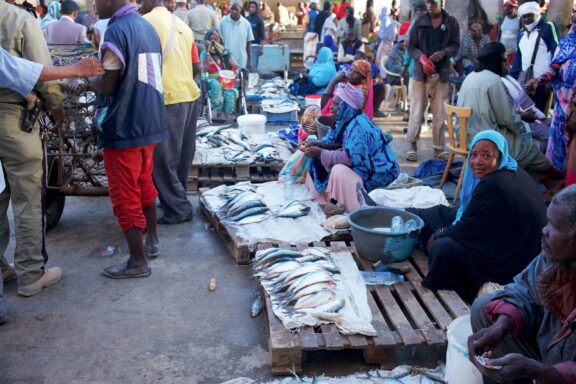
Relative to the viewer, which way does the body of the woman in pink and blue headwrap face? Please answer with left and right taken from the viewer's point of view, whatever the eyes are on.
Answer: facing to the left of the viewer

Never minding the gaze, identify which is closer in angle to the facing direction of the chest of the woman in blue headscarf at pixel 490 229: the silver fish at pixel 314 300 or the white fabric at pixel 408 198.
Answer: the silver fish

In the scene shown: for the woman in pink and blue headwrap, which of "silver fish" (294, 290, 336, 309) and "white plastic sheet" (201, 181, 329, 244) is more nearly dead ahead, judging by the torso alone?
the white plastic sheet

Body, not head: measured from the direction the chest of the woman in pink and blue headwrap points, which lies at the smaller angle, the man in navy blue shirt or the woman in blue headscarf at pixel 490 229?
the man in navy blue shirt

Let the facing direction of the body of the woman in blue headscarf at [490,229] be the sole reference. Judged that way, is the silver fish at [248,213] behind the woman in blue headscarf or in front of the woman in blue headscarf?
in front

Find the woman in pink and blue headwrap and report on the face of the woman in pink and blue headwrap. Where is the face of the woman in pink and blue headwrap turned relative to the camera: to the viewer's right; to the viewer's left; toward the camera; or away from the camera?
to the viewer's left

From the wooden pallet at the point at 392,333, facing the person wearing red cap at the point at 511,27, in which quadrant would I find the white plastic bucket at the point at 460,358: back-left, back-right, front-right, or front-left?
back-right

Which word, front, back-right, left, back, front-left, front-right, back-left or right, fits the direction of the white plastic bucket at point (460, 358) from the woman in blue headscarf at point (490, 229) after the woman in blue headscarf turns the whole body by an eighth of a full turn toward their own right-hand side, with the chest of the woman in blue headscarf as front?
back-left

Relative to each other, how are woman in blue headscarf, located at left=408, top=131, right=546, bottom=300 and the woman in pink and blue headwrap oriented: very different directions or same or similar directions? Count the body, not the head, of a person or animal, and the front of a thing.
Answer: same or similar directions

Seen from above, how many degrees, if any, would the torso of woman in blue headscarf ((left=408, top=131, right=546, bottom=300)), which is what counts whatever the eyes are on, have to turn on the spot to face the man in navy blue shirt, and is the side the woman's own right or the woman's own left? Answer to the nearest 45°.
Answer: approximately 45° to the woman's own right
